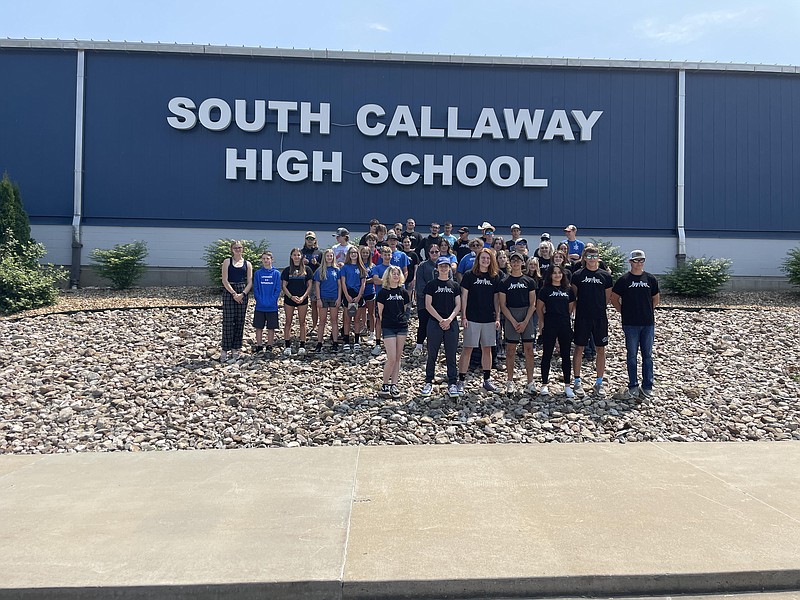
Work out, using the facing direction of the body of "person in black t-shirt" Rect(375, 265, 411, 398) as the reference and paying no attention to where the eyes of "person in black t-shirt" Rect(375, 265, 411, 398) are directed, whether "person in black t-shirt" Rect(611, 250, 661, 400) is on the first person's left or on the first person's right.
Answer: on the first person's left

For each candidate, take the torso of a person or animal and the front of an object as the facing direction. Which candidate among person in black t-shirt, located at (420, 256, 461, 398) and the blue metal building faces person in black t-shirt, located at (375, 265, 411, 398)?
the blue metal building

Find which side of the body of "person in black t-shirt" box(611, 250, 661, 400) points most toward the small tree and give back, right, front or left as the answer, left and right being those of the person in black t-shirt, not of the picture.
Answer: right

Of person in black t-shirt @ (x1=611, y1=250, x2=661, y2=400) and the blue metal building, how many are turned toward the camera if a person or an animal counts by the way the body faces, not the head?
2

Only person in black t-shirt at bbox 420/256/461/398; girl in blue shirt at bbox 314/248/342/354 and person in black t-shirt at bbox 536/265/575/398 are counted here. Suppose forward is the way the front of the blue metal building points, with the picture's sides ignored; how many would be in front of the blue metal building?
3
